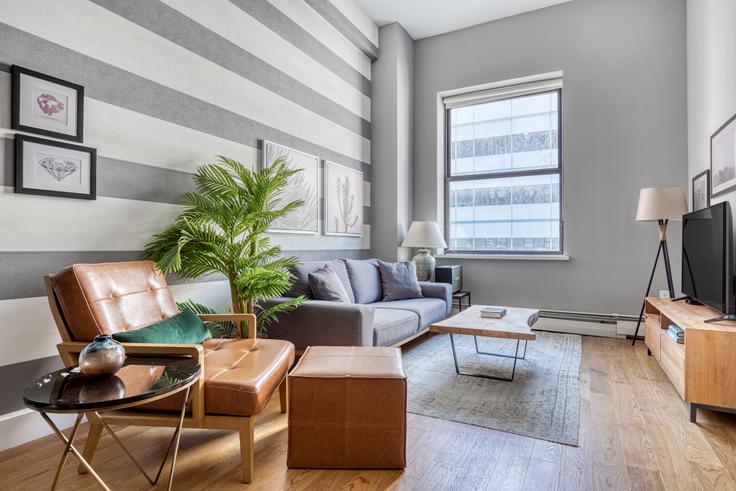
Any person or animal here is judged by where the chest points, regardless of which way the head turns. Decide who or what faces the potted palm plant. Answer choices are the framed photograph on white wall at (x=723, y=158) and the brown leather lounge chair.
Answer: the framed photograph on white wall

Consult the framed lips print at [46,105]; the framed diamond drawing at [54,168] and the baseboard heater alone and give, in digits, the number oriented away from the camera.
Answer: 0

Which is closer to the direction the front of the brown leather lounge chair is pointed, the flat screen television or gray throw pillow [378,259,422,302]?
the flat screen television

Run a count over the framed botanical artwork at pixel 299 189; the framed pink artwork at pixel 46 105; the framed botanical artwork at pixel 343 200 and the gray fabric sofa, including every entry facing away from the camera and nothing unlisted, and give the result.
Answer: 0

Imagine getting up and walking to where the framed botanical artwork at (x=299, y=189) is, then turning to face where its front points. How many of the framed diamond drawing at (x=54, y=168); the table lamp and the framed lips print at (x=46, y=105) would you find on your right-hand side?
2

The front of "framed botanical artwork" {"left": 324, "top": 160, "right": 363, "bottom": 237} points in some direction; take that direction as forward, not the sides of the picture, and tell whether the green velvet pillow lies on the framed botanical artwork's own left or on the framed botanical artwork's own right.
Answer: on the framed botanical artwork's own right

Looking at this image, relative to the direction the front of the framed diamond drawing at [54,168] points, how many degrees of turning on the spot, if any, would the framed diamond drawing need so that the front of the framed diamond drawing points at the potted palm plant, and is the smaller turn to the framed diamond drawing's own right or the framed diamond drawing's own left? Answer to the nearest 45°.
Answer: approximately 45° to the framed diamond drawing's own left

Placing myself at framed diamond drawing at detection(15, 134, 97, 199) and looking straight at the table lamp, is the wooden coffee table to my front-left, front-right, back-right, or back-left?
front-right

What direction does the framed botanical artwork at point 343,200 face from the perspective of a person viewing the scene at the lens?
facing the viewer and to the right of the viewer

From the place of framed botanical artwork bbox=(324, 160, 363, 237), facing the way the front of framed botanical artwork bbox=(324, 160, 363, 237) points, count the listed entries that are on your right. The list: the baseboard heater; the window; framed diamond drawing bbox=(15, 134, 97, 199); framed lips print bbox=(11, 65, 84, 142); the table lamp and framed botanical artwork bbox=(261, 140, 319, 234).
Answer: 3

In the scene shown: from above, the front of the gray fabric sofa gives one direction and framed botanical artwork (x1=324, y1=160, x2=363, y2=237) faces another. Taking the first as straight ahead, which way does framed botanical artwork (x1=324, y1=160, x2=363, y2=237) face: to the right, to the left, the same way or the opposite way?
the same way

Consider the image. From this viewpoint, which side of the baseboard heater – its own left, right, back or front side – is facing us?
front

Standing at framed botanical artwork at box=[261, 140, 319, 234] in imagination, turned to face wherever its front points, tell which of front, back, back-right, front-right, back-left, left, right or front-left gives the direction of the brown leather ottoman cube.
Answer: front-right

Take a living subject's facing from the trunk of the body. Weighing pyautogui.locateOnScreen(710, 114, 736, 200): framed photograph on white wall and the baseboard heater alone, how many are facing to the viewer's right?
0

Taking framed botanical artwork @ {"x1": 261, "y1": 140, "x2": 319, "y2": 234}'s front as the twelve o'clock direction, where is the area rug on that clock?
The area rug is roughly at 12 o'clock from the framed botanical artwork.

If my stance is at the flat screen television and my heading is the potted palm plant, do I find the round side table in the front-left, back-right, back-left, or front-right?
front-left

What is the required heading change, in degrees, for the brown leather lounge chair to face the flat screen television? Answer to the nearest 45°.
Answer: approximately 45° to its left

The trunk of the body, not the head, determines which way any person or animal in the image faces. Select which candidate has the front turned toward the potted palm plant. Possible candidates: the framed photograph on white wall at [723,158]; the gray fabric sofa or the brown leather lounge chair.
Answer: the framed photograph on white wall
